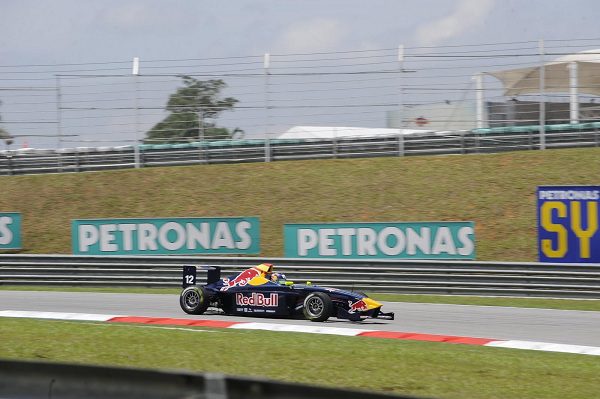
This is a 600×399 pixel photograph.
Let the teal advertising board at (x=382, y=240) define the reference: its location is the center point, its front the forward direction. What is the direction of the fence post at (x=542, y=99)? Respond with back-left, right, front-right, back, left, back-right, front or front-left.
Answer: back-left

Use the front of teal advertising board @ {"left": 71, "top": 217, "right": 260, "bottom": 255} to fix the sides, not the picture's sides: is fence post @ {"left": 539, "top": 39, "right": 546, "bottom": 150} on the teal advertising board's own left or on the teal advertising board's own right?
on the teal advertising board's own left

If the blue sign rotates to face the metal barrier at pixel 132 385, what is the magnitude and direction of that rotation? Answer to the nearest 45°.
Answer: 0° — it already faces it

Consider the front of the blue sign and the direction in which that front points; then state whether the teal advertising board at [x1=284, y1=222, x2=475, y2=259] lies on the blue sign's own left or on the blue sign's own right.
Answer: on the blue sign's own right

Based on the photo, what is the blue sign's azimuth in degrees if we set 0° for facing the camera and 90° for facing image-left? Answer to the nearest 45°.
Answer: approximately 0°

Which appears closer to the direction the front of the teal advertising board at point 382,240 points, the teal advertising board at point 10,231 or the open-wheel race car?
the open-wheel race car
